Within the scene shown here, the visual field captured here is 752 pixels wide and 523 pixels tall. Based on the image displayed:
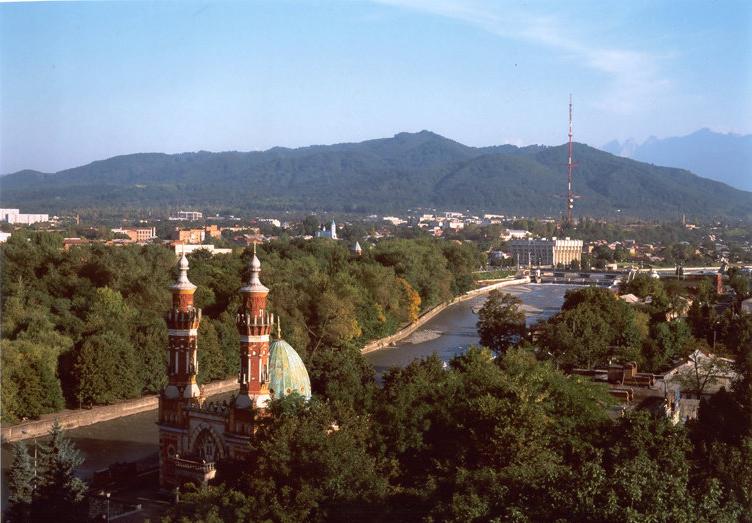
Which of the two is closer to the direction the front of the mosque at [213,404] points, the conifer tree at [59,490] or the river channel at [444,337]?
the conifer tree

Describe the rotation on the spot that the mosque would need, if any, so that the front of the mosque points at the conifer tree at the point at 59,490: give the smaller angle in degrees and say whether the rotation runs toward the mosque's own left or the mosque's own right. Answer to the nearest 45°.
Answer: approximately 45° to the mosque's own right

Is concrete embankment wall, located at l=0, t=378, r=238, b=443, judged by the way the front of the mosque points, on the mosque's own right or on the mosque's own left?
on the mosque's own right

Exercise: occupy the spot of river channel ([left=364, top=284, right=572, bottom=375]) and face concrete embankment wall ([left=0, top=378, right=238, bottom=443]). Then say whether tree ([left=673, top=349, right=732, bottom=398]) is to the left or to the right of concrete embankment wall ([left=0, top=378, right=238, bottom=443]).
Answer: left

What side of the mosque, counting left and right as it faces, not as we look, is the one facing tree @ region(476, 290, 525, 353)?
back

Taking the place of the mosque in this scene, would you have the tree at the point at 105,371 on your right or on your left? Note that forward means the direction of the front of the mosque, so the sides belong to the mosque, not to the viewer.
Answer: on your right

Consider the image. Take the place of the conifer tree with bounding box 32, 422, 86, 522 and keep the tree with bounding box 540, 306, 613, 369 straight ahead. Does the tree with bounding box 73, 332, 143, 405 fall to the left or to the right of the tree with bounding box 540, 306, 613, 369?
left

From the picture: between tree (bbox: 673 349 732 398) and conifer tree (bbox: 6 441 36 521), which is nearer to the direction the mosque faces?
the conifer tree

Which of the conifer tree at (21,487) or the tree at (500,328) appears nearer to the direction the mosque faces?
the conifer tree

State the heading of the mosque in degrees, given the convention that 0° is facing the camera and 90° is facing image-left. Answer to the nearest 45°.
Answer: approximately 45°

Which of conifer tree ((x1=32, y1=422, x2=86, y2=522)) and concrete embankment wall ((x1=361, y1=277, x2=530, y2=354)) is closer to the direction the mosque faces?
the conifer tree

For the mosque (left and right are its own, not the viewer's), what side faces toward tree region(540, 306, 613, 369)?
back

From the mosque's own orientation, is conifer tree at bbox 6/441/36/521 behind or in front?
in front

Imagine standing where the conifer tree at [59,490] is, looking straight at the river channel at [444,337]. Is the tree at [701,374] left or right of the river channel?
right
